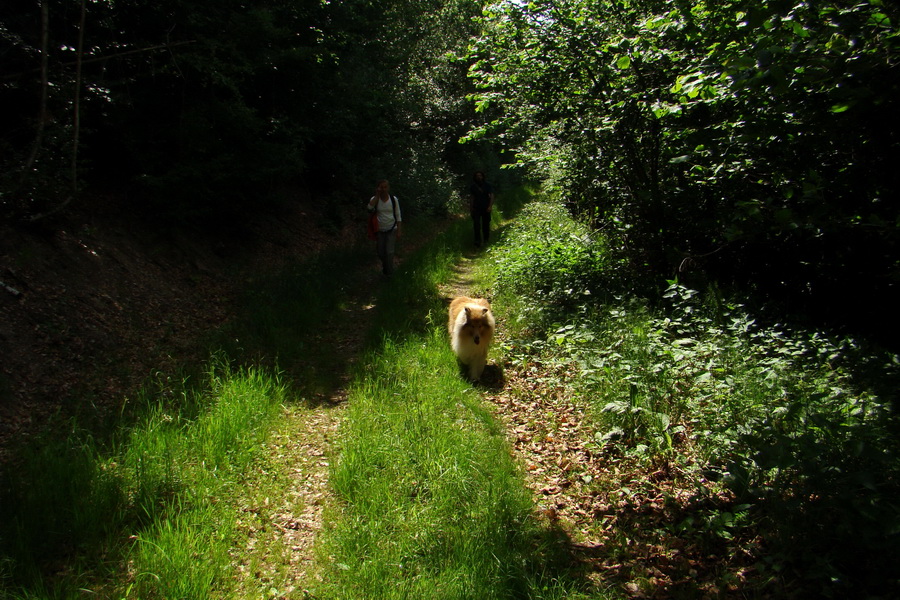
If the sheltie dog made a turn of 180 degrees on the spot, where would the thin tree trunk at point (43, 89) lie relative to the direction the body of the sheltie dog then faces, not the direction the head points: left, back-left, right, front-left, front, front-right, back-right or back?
left

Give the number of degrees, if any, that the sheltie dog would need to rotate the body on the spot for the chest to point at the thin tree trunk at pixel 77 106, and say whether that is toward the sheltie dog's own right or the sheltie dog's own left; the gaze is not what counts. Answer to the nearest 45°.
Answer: approximately 90° to the sheltie dog's own right

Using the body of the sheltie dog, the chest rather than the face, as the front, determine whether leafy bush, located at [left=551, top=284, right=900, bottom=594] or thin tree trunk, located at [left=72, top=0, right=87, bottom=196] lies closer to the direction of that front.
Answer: the leafy bush

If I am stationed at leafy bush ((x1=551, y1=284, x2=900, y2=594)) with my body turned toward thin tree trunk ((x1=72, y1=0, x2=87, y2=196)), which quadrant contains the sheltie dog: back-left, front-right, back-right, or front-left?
front-right

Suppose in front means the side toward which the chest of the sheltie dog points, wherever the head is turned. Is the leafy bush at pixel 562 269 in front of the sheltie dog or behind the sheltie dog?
behind

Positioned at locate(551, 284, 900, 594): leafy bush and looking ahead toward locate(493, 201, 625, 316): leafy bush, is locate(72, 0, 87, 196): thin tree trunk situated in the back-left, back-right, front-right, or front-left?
front-left

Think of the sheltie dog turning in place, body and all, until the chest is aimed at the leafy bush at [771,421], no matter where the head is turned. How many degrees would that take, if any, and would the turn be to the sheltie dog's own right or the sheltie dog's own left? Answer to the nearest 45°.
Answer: approximately 45° to the sheltie dog's own left

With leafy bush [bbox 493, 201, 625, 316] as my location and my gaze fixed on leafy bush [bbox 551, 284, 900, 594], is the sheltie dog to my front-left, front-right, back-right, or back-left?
front-right

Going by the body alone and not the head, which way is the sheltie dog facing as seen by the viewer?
toward the camera
